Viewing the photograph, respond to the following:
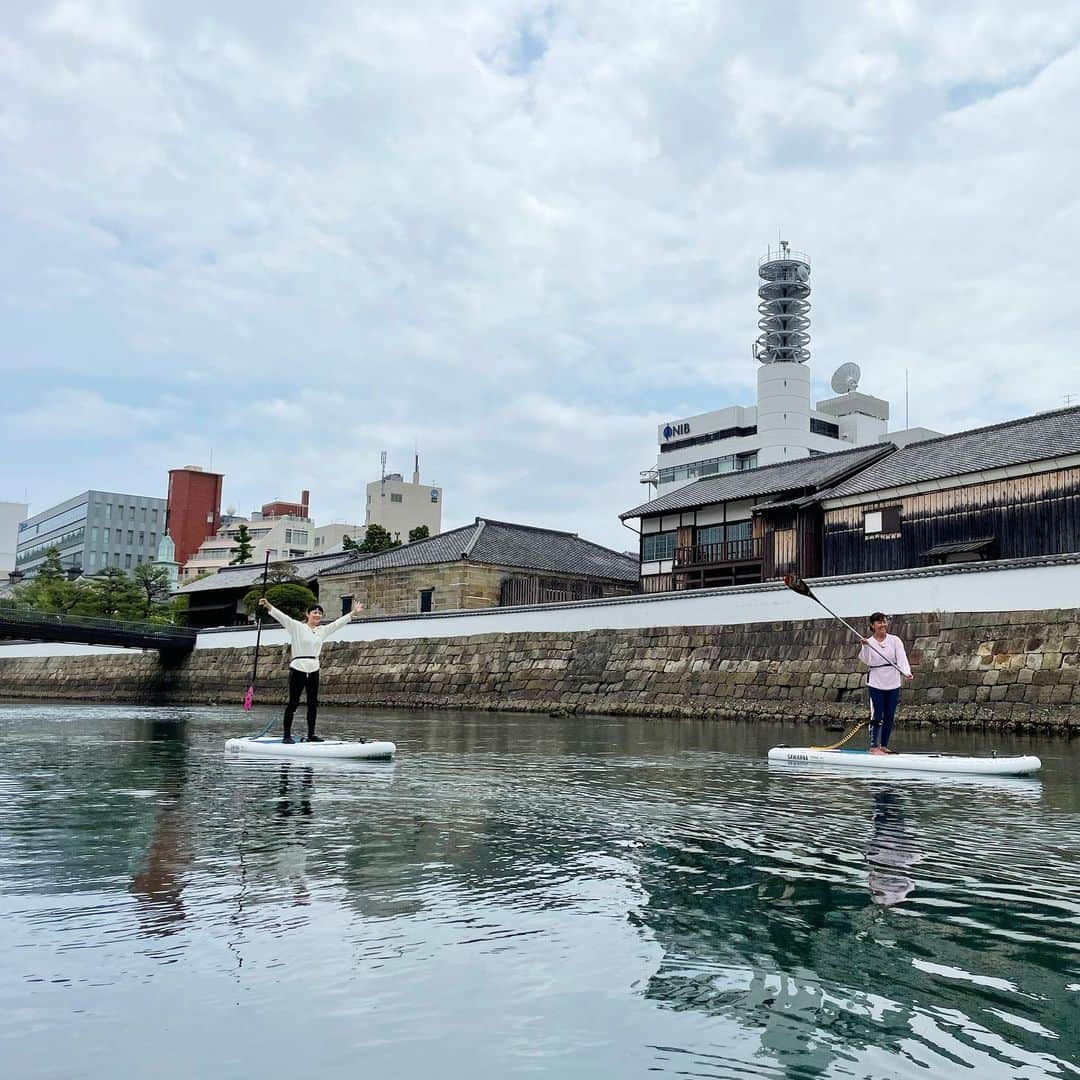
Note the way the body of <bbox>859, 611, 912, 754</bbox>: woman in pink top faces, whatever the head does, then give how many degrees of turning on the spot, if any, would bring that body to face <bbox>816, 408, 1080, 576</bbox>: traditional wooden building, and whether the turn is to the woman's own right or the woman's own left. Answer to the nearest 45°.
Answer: approximately 180°

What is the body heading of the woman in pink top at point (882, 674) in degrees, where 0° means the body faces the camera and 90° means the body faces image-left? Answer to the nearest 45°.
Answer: approximately 0°

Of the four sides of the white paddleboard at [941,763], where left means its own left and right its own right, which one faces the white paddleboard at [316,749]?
back

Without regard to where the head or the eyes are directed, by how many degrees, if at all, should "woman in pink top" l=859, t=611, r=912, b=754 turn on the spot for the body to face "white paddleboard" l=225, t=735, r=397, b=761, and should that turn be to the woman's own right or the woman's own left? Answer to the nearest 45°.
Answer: approximately 90° to the woman's own right

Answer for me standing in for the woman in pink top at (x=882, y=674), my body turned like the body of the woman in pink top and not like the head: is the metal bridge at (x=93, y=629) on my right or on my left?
on my right

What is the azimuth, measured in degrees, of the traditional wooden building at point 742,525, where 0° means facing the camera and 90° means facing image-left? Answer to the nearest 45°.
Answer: approximately 45°

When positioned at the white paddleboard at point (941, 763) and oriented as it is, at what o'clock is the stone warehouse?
The stone warehouse is roughly at 8 o'clock from the white paddleboard.

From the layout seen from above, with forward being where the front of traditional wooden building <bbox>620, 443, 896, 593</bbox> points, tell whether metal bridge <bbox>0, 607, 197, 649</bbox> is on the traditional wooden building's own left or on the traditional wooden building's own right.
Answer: on the traditional wooden building's own right

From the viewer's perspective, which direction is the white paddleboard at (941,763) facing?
to the viewer's right

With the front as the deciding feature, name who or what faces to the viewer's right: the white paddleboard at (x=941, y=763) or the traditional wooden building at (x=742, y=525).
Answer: the white paddleboard

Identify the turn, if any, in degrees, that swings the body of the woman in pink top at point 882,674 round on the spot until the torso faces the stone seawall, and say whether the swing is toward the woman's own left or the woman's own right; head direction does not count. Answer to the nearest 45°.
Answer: approximately 180°

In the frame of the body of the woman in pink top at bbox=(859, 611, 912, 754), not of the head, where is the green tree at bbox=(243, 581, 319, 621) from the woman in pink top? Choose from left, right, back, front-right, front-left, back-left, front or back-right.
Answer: back-right
